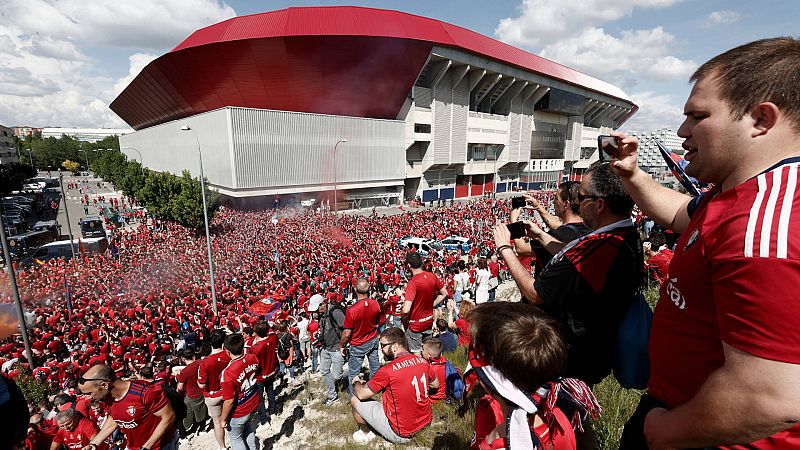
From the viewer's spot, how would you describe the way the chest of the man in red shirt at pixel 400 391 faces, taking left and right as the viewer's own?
facing away from the viewer and to the left of the viewer

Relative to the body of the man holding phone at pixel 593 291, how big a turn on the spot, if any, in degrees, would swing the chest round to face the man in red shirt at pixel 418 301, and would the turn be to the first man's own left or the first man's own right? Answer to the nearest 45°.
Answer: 0° — they already face them

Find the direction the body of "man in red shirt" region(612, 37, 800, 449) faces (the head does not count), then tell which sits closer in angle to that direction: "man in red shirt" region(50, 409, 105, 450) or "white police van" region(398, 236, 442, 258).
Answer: the man in red shirt

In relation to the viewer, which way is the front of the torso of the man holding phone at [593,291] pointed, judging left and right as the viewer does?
facing away from the viewer and to the left of the viewer

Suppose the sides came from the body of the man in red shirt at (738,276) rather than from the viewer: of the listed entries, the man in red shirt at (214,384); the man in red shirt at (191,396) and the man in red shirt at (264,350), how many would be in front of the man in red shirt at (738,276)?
3

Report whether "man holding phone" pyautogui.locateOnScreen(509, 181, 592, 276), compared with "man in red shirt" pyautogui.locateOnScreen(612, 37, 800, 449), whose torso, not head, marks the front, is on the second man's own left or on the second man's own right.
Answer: on the second man's own right

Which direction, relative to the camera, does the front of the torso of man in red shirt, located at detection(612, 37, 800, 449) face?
to the viewer's left

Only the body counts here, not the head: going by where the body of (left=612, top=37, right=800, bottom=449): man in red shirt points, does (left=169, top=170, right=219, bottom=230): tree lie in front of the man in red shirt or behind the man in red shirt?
in front

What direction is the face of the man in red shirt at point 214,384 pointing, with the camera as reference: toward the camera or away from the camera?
away from the camera

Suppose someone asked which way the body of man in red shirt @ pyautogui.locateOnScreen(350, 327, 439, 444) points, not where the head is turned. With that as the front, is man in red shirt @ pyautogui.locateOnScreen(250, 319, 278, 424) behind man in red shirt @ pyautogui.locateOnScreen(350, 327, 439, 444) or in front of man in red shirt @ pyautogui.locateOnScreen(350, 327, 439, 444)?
in front

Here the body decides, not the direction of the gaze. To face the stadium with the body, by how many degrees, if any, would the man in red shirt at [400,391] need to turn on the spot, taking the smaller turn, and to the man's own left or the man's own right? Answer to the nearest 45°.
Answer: approximately 45° to the man's own right

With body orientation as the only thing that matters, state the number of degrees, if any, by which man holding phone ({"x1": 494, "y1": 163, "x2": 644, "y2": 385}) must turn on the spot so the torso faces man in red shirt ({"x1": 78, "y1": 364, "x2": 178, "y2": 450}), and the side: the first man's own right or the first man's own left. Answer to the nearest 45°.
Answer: approximately 45° to the first man's own left

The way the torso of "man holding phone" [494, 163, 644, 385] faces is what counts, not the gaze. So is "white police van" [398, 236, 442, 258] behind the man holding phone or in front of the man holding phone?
in front

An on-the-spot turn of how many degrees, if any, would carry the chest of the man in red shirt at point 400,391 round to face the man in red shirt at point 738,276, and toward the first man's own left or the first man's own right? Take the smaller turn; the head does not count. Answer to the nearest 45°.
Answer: approximately 180°

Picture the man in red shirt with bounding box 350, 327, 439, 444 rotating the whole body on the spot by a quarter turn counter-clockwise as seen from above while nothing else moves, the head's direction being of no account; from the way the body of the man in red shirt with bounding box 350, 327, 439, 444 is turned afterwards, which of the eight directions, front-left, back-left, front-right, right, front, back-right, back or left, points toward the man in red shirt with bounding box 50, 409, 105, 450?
front-right
